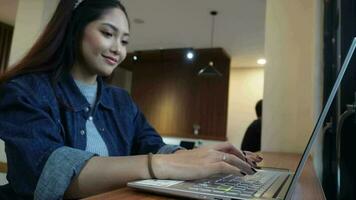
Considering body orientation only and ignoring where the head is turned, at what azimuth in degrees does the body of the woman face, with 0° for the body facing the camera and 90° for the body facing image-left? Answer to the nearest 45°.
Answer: approximately 315°

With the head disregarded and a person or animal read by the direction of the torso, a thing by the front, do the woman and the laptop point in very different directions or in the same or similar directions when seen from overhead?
very different directions

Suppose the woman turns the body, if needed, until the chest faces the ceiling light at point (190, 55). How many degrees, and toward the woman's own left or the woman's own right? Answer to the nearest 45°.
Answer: approximately 135° to the woman's own left

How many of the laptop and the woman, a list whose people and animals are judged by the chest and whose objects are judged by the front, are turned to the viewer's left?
1

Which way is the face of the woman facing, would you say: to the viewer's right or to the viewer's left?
to the viewer's right

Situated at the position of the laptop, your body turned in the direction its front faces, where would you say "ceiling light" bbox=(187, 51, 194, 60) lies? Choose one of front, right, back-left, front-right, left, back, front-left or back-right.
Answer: right

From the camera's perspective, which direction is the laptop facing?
to the viewer's left
